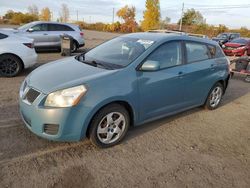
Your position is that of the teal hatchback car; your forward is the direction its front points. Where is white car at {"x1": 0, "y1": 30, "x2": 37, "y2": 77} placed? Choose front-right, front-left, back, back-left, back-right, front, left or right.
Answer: right

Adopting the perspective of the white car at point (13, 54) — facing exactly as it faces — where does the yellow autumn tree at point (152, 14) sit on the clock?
The yellow autumn tree is roughly at 4 o'clock from the white car.

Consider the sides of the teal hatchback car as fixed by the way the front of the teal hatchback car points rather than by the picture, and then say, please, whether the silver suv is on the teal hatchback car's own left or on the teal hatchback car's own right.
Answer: on the teal hatchback car's own right

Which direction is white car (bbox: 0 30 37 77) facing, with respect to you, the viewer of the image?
facing to the left of the viewer

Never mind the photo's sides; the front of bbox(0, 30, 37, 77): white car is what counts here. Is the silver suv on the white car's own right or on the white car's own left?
on the white car's own right

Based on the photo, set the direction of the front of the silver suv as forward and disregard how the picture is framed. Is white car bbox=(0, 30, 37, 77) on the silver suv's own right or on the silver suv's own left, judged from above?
on the silver suv's own left

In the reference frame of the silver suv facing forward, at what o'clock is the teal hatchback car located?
The teal hatchback car is roughly at 9 o'clock from the silver suv.

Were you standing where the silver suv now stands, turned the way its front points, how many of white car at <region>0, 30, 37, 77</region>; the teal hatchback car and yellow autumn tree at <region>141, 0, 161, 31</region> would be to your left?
2

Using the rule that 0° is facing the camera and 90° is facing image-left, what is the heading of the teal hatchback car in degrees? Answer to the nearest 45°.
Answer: approximately 45°

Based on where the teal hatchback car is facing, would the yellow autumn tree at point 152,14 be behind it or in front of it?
behind

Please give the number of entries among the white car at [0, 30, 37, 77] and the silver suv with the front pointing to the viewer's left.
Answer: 2

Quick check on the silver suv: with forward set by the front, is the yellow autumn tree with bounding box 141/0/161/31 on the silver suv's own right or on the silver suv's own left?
on the silver suv's own right

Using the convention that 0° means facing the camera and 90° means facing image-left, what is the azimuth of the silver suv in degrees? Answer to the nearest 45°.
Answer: approximately 90°
